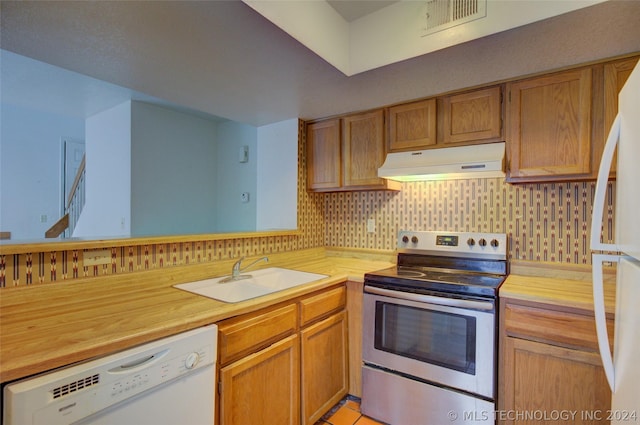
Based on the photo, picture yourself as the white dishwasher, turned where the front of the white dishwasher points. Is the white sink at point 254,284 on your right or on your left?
on your left

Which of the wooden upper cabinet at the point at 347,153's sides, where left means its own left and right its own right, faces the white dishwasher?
front

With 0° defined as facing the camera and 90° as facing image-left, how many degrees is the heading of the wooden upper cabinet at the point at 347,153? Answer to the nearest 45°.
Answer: approximately 45°

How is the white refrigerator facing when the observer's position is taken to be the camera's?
facing to the left of the viewer

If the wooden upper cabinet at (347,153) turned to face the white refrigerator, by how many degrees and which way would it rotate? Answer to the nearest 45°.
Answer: approximately 90° to its left

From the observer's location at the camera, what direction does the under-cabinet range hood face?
facing the viewer and to the left of the viewer

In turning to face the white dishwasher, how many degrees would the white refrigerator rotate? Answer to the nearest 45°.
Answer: approximately 45° to its left

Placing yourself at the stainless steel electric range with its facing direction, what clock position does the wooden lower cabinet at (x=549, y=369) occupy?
The wooden lower cabinet is roughly at 8 o'clock from the stainless steel electric range.

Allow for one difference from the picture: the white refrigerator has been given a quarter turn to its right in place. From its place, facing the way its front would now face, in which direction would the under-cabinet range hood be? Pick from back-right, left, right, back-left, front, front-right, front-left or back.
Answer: front-left

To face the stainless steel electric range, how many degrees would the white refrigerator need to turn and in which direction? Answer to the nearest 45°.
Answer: approximately 45° to its right

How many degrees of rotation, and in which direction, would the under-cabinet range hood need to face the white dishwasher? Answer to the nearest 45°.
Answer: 0° — it already faces it

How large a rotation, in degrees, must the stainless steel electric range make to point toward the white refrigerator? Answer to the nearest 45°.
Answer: approximately 90° to its left

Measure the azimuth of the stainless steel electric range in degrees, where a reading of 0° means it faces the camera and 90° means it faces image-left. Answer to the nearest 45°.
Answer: approximately 45°

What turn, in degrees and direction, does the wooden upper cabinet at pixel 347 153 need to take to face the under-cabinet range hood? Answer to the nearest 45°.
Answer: approximately 90° to its left

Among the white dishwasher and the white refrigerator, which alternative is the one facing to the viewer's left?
the white refrigerator
